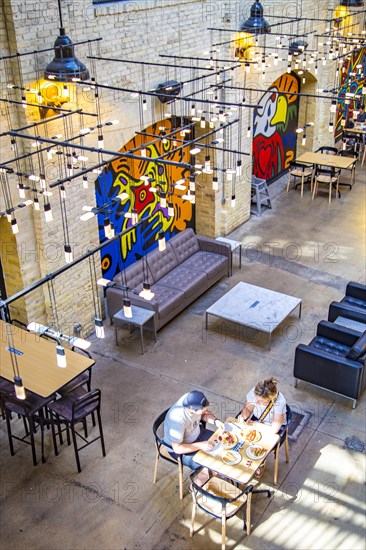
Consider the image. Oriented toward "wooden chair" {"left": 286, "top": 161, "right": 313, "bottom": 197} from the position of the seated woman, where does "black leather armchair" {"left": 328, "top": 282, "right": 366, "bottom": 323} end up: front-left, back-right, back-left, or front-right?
front-right

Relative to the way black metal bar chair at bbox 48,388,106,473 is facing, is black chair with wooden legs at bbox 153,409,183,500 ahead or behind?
behind

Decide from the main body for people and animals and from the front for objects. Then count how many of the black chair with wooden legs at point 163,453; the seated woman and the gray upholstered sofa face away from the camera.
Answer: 0

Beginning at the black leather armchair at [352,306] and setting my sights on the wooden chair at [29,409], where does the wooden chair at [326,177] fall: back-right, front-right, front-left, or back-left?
back-right

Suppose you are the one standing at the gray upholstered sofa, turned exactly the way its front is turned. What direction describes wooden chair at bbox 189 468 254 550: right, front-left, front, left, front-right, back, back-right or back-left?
front-right

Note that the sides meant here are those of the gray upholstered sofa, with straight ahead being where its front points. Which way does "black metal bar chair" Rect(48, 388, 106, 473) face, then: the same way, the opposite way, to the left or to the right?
the opposite way

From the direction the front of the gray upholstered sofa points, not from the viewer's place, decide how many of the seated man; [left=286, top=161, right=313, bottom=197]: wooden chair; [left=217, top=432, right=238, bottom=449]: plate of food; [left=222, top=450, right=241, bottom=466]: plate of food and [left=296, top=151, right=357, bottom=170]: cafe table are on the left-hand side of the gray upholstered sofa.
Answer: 2

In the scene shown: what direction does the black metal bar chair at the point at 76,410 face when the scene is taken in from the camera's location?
facing away from the viewer and to the left of the viewer

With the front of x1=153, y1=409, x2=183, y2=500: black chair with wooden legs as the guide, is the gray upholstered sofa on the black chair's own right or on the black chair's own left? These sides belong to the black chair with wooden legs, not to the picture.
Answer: on the black chair's own left

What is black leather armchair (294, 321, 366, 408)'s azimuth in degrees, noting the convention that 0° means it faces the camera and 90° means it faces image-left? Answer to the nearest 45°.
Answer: approximately 135°

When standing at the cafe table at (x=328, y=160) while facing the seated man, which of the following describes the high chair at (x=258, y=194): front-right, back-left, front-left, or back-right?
front-right

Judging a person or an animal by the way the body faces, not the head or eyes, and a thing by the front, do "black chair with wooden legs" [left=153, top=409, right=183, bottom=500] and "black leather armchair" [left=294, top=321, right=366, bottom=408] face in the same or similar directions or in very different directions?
very different directions

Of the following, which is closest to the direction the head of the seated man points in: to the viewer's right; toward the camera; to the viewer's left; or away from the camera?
to the viewer's right

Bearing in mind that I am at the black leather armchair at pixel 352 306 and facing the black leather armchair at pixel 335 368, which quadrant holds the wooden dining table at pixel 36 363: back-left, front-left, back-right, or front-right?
front-right

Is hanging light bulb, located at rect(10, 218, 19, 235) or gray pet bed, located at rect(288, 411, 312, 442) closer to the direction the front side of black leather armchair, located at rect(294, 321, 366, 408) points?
the hanging light bulb

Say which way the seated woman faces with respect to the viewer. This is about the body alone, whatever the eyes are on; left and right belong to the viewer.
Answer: facing the viewer and to the left of the viewer

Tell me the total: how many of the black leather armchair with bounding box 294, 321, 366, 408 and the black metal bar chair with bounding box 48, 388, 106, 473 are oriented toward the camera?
0

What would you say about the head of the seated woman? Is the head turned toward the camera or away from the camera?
toward the camera

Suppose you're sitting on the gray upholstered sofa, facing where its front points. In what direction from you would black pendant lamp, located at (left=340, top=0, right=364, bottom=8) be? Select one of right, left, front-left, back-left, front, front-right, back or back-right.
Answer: left

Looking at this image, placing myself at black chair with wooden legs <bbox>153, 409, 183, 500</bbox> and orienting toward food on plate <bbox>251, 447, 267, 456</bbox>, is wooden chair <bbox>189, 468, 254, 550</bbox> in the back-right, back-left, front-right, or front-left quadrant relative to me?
front-right
